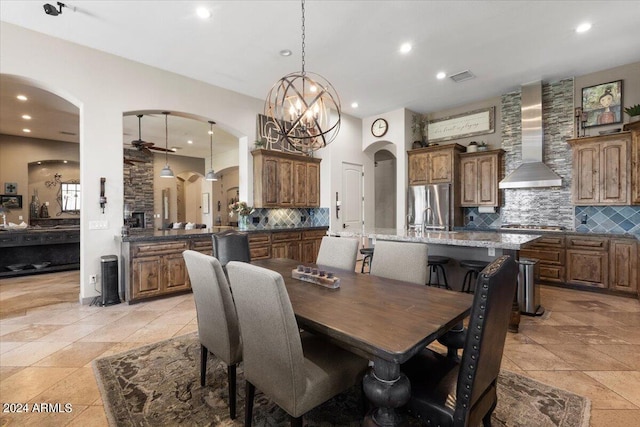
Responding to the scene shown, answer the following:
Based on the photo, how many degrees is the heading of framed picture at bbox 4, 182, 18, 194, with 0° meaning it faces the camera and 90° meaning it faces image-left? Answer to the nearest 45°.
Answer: approximately 0°

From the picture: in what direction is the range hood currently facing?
toward the camera

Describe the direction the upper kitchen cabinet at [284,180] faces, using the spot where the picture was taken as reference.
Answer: facing the viewer and to the right of the viewer

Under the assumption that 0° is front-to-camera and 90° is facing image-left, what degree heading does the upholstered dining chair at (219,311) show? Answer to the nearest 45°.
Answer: approximately 225°

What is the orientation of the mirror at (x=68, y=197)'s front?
toward the camera

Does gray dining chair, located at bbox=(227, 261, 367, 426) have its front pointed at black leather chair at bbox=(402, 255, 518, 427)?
no

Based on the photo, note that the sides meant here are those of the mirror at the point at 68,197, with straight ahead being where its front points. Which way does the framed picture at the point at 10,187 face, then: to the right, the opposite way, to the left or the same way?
the same way

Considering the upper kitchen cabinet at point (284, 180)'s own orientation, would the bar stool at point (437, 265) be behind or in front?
in front

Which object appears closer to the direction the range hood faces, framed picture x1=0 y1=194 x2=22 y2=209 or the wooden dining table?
the wooden dining table

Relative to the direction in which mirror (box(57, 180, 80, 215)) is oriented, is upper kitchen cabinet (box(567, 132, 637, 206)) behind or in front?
in front

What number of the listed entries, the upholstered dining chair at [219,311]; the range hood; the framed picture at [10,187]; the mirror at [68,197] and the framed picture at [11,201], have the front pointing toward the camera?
4

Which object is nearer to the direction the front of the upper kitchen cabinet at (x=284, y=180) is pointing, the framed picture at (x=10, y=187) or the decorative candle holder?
the decorative candle holder

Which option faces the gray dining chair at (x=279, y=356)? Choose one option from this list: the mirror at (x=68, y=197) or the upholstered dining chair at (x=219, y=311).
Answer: the mirror

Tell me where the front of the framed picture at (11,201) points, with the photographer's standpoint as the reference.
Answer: facing the viewer

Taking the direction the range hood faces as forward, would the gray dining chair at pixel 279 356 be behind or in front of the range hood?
in front

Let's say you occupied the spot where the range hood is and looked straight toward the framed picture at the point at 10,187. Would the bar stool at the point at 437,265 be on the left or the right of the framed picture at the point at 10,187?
left

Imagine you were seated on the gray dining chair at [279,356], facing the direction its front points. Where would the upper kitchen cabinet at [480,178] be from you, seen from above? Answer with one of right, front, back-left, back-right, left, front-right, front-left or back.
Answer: front

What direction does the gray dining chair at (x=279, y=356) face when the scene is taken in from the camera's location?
facing away from the viewer and to the right of the viewer

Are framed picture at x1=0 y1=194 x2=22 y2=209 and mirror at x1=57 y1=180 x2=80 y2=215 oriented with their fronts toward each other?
no
